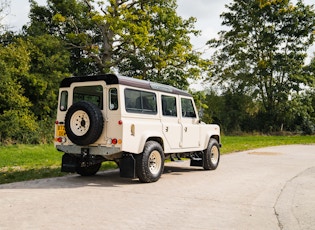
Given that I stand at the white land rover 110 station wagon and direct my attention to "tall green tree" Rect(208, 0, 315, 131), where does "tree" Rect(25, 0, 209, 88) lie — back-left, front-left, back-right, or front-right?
front-left

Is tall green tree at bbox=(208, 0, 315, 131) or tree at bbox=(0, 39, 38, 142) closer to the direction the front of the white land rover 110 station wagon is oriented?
the tall green tree

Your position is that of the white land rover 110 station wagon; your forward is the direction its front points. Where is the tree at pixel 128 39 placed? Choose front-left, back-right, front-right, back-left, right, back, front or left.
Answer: front-left

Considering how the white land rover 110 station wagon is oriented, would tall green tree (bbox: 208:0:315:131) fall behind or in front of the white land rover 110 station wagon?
in front

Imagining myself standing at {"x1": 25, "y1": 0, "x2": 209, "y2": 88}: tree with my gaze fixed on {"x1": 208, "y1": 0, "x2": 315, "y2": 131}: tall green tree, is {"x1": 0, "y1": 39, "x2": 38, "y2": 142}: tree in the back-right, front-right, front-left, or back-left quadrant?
back-right

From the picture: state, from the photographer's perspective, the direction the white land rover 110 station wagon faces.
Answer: facing away from the viewer and to the right of the viewer

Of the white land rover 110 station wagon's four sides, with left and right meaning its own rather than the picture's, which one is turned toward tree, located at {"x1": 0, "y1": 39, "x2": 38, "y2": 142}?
left

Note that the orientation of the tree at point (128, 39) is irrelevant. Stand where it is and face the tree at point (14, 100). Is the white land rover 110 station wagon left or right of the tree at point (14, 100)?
left
